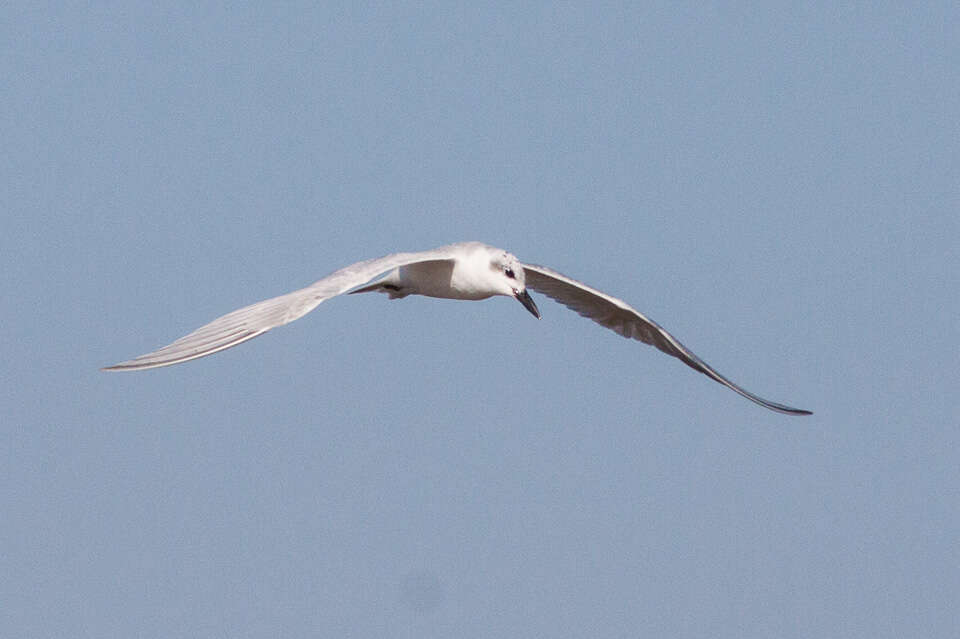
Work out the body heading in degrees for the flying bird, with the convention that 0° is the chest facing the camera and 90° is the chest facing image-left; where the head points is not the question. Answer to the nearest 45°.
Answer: approximately 315°
